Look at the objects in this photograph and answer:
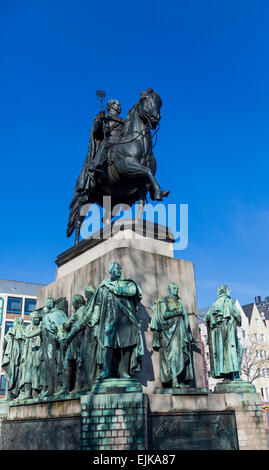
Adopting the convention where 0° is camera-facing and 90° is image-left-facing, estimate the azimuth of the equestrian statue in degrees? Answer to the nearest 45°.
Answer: approximately 315°
